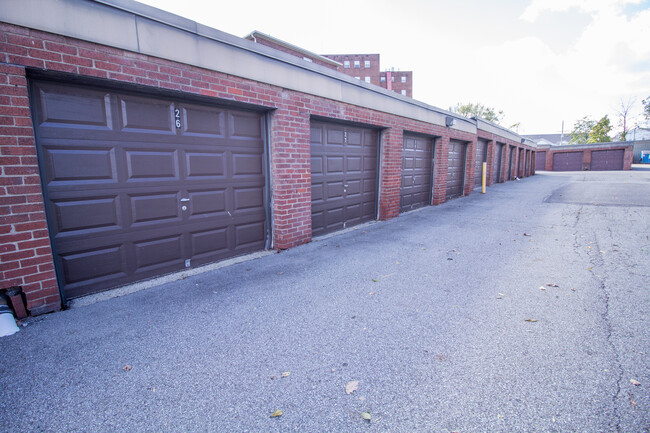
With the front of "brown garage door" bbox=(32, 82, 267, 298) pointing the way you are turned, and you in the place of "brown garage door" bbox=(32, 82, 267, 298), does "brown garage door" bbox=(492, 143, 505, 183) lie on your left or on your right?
on your left

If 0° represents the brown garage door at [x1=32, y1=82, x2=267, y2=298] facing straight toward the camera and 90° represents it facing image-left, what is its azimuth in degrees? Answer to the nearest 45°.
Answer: approximately 315°
